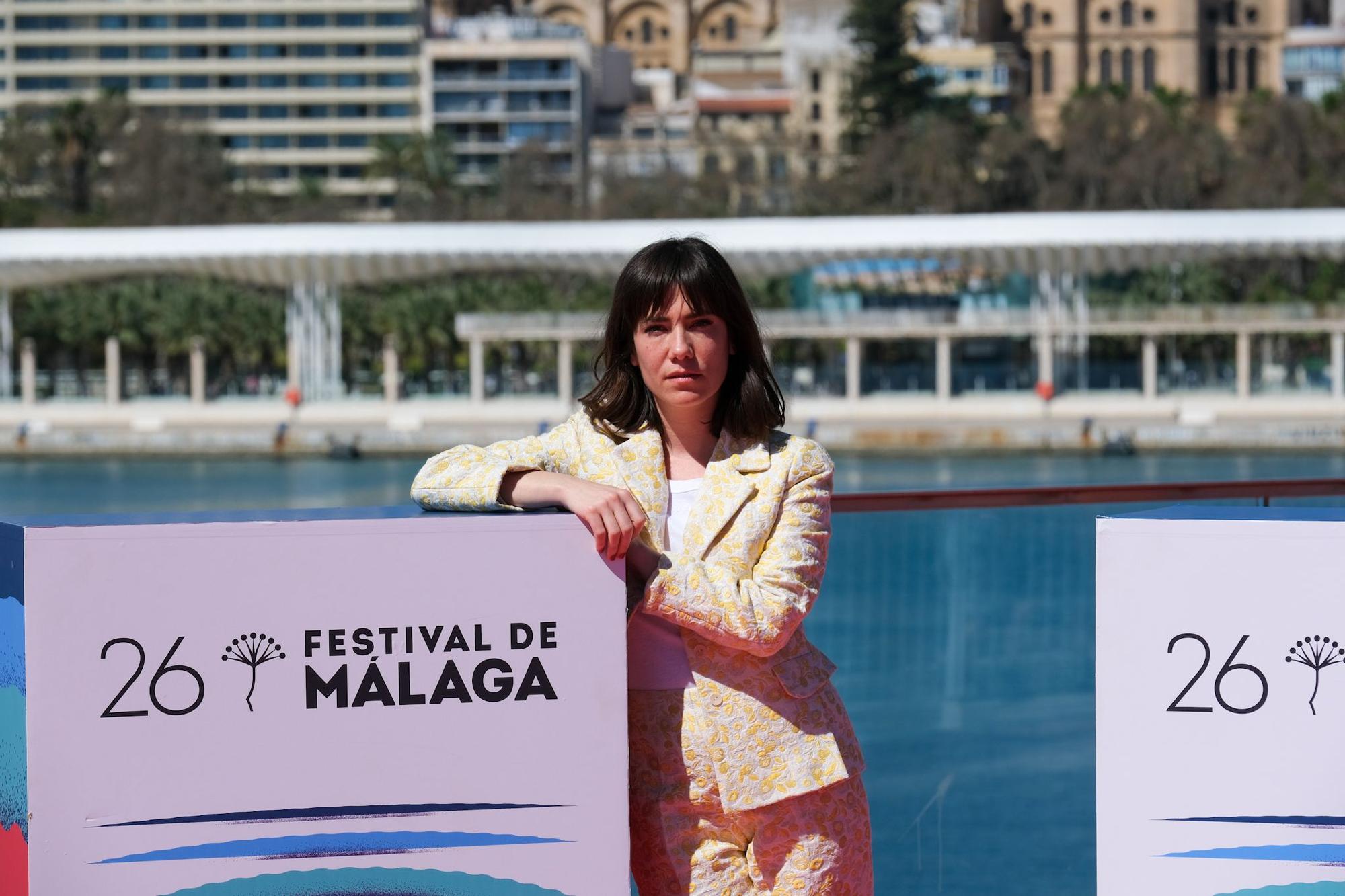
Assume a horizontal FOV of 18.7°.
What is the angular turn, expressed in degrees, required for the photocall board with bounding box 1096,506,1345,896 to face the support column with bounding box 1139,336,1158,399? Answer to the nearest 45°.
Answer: approximately 180°

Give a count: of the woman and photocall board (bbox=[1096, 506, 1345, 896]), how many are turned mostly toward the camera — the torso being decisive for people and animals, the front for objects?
2

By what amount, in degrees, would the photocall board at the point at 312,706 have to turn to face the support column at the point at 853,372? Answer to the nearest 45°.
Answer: approximately 180°

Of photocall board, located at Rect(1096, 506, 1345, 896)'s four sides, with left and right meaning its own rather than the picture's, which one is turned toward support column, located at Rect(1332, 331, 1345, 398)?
back

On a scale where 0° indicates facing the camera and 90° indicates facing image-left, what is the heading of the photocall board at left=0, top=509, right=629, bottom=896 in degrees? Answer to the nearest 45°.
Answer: approximately 0°

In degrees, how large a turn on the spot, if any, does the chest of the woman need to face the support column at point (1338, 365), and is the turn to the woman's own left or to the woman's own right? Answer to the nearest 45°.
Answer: approximately 180°

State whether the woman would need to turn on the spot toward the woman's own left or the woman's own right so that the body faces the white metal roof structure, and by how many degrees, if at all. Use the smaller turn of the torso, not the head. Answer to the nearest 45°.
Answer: approximately 180°

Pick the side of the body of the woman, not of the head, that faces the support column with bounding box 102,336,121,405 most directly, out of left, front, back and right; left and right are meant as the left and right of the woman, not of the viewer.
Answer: back
